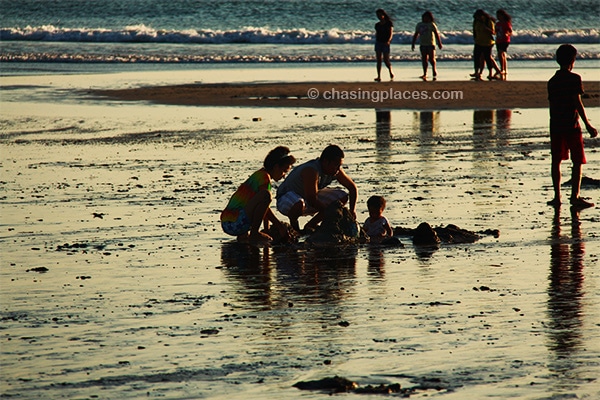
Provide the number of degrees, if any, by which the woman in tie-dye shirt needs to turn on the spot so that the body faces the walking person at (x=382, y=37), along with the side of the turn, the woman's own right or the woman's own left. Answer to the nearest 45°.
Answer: approximately 90° to the woman's own left

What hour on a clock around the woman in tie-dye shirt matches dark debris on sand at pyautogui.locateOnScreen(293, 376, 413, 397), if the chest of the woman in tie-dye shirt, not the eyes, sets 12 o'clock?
The dark debris on sand is roughly at 3 o'clock from the woman in tie-dye shirt.

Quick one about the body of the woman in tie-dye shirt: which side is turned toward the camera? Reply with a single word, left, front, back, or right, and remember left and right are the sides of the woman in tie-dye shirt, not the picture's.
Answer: right

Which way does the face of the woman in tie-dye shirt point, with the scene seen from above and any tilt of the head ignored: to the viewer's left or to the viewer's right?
to the viewer's right

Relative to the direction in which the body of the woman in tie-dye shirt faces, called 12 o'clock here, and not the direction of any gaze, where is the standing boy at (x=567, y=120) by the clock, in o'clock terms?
The standing boy is roughly at 11 o'clock from the woman in tie-dye shirt.

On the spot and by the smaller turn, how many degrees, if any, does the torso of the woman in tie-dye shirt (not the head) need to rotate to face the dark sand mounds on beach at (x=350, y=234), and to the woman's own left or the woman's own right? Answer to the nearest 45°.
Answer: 0° — they already face it

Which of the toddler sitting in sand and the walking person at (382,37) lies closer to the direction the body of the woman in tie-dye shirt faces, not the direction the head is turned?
the toddler sitting in sand

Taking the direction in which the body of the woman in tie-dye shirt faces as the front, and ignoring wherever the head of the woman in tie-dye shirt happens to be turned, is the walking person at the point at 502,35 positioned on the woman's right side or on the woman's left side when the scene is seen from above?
on the woman's left side
